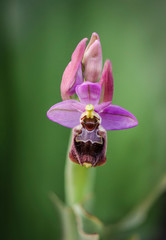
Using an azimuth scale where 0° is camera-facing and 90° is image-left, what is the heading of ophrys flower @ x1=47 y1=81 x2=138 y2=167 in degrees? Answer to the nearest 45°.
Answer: approximately 0°
